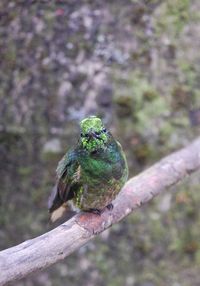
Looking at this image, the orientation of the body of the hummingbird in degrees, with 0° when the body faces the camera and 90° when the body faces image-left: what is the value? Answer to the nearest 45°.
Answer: approximately 315°
